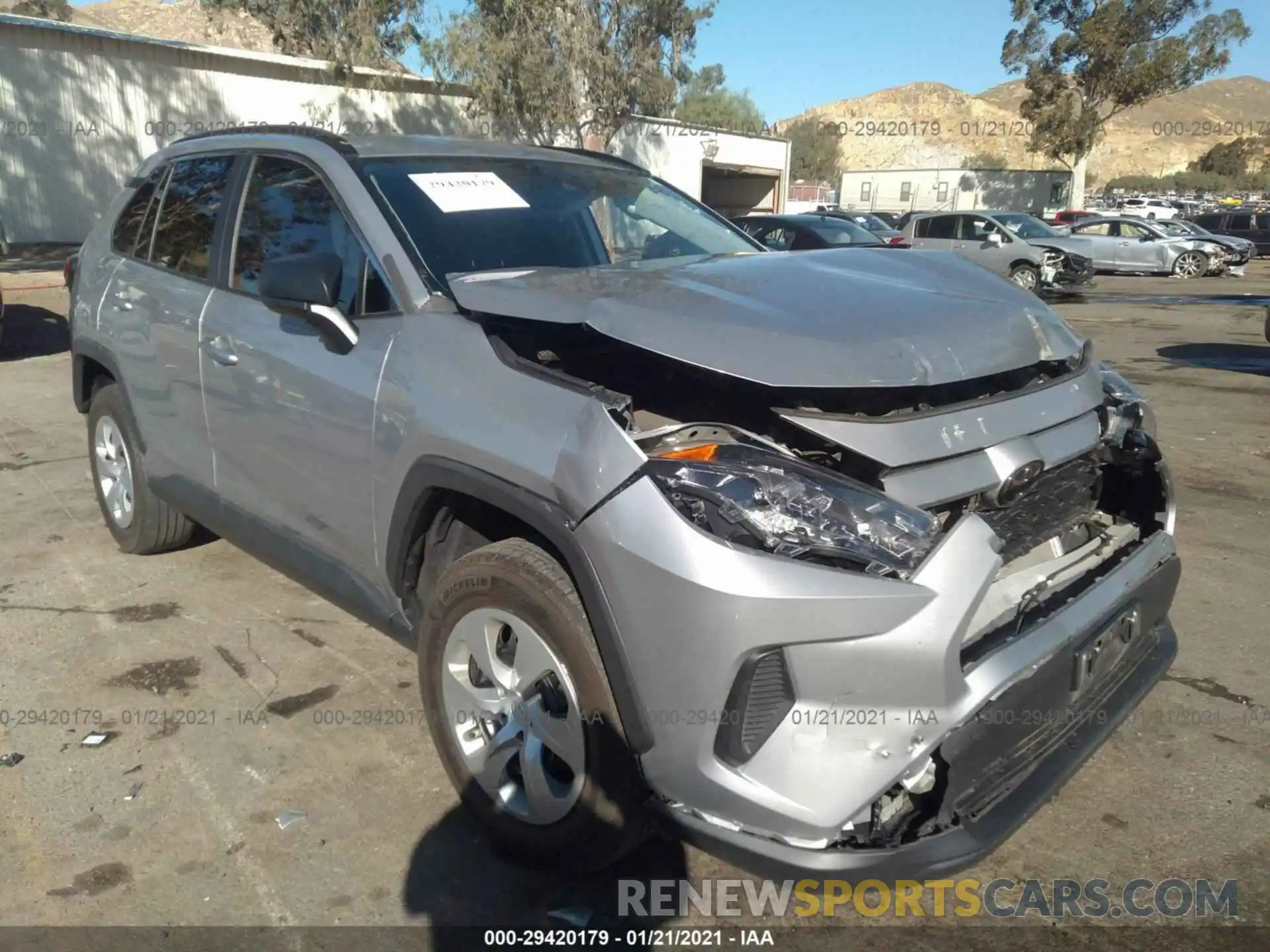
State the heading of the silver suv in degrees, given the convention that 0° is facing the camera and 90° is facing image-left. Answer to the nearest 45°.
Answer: approximately 315°

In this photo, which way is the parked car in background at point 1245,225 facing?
to the viewer's right

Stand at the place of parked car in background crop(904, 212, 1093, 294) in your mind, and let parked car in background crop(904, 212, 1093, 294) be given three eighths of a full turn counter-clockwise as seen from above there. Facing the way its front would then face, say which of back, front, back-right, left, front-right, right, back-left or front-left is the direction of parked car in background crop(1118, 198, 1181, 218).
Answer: front

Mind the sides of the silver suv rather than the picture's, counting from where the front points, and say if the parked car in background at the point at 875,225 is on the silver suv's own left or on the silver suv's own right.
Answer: on the silver suv's own left

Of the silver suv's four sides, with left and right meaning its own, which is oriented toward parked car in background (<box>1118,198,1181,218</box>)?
left

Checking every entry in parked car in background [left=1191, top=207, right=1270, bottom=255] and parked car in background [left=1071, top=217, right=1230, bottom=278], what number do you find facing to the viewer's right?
2

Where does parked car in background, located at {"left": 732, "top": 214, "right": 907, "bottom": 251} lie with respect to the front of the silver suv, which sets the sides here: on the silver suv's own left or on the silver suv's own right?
on the silver suv's own left

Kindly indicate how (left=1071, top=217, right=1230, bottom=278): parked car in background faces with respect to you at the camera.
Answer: facing to the right of the viewer

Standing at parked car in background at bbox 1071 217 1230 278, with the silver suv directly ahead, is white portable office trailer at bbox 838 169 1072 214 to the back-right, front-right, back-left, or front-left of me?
back-right

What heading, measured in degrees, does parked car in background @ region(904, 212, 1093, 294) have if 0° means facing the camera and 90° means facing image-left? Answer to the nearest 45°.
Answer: approximately 315°
